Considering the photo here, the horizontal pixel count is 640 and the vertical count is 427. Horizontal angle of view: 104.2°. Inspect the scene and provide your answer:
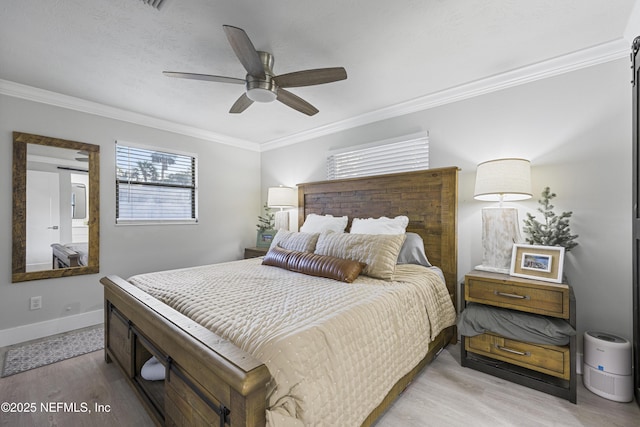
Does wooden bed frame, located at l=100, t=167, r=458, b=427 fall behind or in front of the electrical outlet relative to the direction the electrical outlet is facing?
in front

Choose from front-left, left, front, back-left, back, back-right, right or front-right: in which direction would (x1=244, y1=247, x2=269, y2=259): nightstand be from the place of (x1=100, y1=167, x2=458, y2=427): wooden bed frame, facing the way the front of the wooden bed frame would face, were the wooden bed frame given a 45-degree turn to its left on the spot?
back

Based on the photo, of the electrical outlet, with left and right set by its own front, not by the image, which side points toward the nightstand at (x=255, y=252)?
left

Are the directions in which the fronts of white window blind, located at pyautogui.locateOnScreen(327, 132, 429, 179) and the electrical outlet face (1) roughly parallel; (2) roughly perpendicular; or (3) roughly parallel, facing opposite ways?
roughly perpendicular

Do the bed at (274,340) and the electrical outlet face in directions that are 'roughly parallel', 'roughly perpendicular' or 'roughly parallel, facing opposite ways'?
roughly perpendicular

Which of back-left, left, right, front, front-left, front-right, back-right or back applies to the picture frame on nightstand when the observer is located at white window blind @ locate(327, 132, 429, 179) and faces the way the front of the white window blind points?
left

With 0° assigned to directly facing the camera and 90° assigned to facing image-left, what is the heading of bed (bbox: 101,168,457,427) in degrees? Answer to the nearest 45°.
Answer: approximately 45°

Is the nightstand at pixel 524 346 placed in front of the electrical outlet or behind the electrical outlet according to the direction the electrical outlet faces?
in front

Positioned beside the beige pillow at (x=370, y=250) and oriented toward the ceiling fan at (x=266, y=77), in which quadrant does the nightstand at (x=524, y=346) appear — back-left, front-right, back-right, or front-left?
back-left

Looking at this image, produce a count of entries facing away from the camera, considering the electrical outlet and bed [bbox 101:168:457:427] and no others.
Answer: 0

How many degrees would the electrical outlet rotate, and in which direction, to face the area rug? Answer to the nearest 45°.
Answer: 0° — it already faces it

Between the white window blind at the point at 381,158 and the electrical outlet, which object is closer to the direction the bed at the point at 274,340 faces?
the electrical outlet

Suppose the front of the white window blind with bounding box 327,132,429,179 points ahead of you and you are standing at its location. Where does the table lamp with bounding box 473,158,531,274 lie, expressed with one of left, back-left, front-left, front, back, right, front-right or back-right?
left

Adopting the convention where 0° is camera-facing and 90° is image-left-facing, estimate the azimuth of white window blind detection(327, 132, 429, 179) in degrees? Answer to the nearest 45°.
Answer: approximately 45°

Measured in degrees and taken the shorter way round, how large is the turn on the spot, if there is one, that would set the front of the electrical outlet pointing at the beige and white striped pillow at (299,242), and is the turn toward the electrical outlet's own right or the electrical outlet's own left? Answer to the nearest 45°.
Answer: approximately 45° to the electrical outlet's own left
